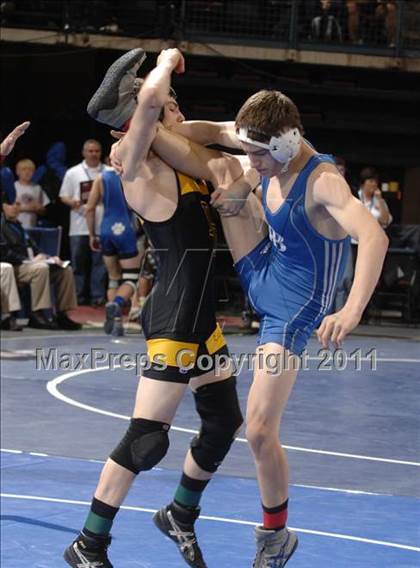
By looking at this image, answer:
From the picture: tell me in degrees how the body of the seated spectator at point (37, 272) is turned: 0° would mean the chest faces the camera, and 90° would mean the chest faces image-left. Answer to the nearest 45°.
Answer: approximately 315°

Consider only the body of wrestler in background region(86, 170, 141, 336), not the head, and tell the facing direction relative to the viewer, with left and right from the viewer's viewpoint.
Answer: facing away from the viewer

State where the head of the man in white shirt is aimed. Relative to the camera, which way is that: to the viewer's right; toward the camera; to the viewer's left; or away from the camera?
toward the camera

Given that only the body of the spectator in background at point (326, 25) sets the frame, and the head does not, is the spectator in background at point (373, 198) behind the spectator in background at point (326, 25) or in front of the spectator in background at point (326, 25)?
in front

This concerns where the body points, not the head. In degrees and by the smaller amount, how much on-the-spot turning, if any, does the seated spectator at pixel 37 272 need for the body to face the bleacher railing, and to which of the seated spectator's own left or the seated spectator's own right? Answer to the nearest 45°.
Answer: approximately 90° to the seated spectator's own left

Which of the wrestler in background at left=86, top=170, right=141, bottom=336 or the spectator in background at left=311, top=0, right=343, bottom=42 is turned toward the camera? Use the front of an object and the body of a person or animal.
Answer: the spectator in background at left=311, top=0, right=343, bottom=42

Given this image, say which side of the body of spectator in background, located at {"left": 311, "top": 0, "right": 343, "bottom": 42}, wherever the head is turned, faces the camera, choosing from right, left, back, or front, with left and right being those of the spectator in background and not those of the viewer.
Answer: front

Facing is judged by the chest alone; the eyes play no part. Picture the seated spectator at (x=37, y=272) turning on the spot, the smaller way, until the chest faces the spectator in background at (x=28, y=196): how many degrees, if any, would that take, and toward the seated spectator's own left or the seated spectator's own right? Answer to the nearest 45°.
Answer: approximately 135° to the seated spectator's own left

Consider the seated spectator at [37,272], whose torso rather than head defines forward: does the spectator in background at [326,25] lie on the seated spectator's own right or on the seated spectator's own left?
on the seated spectator's own left

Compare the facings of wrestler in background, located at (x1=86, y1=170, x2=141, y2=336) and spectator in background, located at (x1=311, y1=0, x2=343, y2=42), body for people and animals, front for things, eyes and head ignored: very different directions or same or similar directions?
very different directions

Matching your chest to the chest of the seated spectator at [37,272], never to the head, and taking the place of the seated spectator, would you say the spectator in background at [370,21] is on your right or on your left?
on your left

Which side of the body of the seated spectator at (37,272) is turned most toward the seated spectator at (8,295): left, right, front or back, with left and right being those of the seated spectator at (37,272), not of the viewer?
right

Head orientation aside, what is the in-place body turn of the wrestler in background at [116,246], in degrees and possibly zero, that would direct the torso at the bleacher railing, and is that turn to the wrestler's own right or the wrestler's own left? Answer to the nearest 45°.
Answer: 0° — they already face it

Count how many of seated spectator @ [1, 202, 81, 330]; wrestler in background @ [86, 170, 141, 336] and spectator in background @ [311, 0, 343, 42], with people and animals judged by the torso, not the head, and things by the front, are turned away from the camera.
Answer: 1

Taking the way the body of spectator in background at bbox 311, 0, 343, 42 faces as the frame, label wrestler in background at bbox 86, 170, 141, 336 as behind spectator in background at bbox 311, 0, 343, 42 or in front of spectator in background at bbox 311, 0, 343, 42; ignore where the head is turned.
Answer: in front

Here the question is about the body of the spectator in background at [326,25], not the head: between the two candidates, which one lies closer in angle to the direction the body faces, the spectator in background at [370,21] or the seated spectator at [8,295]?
the seated spectator
